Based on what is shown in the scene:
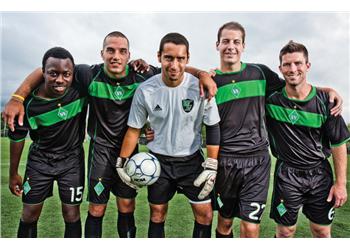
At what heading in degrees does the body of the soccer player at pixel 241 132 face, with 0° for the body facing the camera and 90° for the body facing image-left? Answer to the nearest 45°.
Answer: approximately 0°

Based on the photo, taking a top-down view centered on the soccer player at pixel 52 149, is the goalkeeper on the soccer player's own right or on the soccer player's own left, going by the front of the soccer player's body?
on the soccer player's own left

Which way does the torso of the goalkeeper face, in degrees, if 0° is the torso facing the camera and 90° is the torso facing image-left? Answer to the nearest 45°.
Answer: approximately 0°

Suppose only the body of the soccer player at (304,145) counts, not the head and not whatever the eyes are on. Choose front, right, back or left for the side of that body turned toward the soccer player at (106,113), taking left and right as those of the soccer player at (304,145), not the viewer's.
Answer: right

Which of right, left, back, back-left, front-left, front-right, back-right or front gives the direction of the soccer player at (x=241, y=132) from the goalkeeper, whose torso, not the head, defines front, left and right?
left
